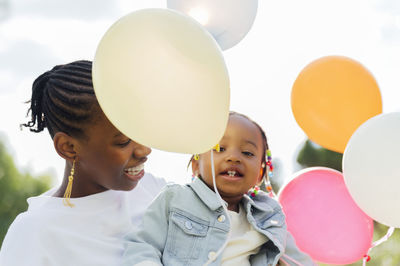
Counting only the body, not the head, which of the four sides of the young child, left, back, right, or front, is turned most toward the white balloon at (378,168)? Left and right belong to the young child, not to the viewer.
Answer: left

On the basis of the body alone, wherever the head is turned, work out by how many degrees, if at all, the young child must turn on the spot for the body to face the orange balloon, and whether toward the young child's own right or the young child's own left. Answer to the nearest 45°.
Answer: approximately 135° to the young child's own left

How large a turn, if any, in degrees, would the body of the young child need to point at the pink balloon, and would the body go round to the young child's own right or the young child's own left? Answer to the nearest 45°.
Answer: approximately 135° to the young child's own left

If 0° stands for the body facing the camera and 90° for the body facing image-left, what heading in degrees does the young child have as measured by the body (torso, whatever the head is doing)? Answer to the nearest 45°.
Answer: approximately 0°
